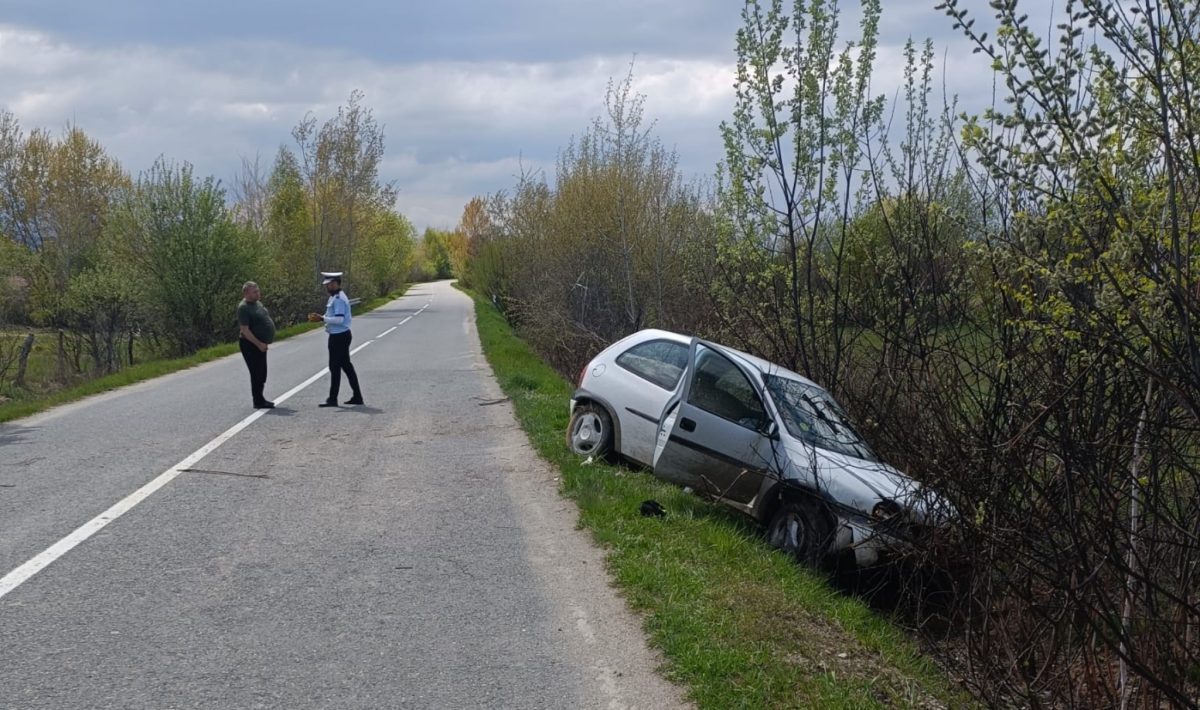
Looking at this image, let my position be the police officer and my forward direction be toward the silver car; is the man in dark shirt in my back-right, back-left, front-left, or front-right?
back-right

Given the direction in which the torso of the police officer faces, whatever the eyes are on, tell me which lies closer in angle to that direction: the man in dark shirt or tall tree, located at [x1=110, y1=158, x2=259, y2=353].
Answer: the man in dark shirt

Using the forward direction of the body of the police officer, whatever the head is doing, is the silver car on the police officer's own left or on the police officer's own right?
on the police officer's own left

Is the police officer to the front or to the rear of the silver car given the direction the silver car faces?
to the rear

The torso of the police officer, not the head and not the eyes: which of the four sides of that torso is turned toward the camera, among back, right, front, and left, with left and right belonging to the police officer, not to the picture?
left

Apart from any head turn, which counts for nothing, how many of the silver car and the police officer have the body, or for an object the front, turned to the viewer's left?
1

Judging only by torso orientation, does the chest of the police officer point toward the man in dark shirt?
yes

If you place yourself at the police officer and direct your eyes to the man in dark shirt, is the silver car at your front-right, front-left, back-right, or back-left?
back-left

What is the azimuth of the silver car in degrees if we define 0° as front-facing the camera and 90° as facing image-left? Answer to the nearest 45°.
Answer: approximately 315°

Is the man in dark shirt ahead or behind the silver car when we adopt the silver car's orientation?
behind

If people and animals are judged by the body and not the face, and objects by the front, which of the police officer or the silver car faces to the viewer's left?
the police officer

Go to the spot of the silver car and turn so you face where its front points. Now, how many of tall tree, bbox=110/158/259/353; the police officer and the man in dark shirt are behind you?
3

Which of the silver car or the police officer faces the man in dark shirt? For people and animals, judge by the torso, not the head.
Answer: the police officer

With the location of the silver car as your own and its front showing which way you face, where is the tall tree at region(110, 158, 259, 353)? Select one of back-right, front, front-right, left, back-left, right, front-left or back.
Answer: back

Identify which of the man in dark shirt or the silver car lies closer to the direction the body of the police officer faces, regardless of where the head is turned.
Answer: the man in dark shirt
